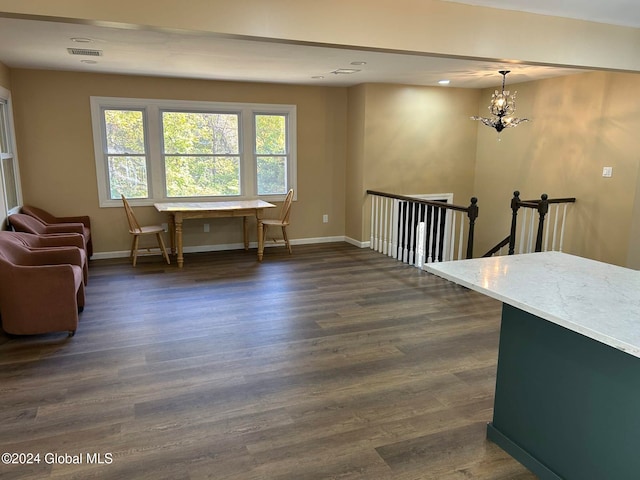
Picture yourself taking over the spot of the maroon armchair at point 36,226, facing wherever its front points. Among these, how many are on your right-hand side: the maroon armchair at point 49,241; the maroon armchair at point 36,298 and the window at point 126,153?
2

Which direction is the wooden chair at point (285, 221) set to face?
to the viewer's left

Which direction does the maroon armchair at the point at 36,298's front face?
to the viewer's right

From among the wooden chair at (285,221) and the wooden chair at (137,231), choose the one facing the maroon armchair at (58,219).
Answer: the wooden chair at (285,221)

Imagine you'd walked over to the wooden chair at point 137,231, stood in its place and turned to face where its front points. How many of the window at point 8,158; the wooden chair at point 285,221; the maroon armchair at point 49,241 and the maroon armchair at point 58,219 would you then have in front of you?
1

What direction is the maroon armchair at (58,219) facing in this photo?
to the viewer's right

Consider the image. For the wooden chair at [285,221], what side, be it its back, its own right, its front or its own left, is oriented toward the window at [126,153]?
front

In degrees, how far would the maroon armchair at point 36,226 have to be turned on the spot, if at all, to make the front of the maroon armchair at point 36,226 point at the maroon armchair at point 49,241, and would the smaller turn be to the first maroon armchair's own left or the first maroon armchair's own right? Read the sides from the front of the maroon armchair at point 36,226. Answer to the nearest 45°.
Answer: approximately 90° to the first maroon armchair's own right

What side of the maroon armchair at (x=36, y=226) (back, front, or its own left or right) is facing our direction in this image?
right

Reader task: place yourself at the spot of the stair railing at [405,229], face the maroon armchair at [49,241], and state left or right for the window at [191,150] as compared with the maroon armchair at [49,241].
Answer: right

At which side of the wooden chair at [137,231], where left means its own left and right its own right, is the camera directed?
right
